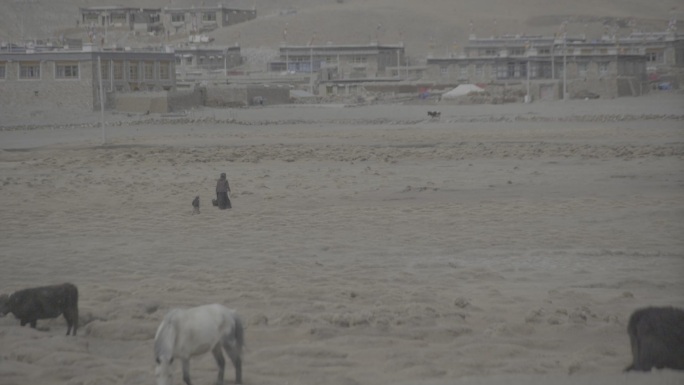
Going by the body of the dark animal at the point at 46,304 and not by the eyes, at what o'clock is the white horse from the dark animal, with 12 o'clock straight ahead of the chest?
The white horse is roughly at 8 o'clock from the dark animal.

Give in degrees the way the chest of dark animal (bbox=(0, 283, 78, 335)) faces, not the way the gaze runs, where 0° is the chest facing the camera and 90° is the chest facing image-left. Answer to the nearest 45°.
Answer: approximately 90°

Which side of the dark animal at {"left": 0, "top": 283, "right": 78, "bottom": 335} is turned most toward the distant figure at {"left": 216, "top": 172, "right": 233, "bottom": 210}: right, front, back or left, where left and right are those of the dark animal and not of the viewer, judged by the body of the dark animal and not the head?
right

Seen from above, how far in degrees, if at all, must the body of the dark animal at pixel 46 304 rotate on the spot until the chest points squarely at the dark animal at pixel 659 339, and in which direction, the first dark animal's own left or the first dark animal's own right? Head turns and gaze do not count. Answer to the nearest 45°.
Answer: approximately 135° to the first dark animal's own left

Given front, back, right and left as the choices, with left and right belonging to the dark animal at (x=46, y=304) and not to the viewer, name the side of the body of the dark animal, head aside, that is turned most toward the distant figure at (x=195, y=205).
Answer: right
